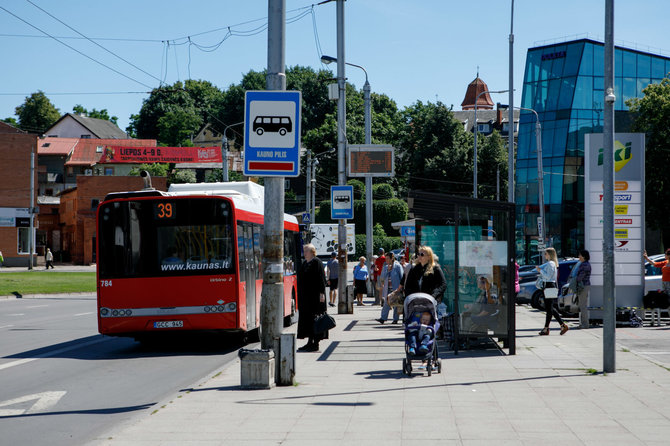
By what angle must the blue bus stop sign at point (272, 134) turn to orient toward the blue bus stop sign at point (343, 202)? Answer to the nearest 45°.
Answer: approximately 180°

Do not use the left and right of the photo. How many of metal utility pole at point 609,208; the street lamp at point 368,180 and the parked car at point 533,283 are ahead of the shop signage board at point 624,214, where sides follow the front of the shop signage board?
1

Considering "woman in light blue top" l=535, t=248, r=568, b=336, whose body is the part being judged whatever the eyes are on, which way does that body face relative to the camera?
to the viewer's left

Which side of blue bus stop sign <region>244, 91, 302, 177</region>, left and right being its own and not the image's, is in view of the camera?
front

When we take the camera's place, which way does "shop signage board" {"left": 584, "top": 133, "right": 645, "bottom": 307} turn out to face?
facing the viewer

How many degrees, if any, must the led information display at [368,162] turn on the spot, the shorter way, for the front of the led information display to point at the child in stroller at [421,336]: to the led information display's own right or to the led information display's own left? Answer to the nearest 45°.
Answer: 0° — it already faces them

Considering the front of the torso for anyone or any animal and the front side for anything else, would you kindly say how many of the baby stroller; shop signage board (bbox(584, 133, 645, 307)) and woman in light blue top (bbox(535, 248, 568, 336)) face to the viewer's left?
1

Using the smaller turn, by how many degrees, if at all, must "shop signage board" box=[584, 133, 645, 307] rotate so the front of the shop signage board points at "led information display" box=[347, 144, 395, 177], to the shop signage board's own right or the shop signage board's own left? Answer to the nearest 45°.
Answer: approximately 135° to the shop signage board's own right

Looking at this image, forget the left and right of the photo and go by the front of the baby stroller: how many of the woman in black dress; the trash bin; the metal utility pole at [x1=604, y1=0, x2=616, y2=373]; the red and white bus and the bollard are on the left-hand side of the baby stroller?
1

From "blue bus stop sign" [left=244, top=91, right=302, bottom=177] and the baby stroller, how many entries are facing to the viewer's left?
0

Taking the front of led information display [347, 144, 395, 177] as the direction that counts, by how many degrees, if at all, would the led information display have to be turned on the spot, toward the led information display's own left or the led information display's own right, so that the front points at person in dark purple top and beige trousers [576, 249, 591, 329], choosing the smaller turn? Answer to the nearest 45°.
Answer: approximately 45° to the led information display's own left

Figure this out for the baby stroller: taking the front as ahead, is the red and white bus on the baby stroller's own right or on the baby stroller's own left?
on the baby stroller's own right

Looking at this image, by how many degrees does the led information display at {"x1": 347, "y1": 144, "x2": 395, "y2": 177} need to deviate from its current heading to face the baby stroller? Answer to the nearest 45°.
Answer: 0° — it already faces it
